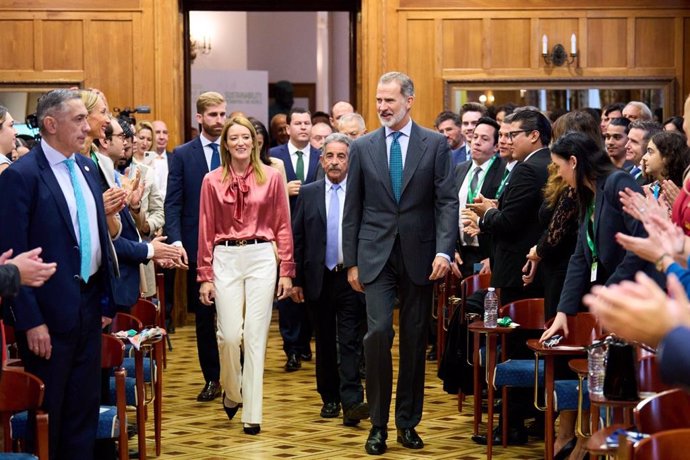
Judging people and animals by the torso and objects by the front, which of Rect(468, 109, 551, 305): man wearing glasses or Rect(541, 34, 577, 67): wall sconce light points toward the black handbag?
the wall sconce light

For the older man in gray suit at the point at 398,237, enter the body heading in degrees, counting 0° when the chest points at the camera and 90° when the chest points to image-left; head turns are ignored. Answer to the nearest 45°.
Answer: approximately 0°

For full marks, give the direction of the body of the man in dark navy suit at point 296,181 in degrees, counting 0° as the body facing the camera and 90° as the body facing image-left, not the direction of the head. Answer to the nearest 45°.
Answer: approximately 0°

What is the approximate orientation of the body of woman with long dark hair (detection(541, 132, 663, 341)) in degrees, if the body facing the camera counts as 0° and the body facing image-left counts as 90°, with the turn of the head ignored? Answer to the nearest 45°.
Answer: approximately 45°

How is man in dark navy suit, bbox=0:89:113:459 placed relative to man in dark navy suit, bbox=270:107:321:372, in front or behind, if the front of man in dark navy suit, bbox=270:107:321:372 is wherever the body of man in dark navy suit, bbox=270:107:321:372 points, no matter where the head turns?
in front

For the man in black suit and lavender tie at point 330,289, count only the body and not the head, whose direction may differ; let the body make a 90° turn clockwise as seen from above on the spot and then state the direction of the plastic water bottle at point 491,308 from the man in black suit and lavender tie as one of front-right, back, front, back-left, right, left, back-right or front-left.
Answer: back-left

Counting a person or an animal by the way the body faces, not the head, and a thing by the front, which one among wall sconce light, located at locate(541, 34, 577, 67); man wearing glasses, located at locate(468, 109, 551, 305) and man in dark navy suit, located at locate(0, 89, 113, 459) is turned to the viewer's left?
the man wearing glasses

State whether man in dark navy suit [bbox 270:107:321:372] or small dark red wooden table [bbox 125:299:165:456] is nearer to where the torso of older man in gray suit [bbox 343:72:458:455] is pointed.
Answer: the small dark red wooden table

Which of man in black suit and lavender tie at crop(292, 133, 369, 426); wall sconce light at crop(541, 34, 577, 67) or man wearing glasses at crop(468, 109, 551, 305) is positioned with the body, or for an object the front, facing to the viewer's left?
the man wearing glasses

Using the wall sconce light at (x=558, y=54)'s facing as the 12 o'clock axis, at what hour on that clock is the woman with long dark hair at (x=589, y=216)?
The woman with long dark hair is roughly at 12 o'clock from the wall sconce light.

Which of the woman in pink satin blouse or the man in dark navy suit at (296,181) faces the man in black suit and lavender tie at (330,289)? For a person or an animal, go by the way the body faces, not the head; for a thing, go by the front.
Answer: the man in dark navy suit at (296,181)

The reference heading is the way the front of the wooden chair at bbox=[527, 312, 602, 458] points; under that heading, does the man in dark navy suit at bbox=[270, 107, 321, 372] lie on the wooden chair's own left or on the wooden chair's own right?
on the wooden chair's own right

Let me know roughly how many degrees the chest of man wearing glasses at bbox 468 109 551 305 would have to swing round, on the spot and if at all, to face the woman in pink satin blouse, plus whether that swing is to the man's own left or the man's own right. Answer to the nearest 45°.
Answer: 0° — they already face them
